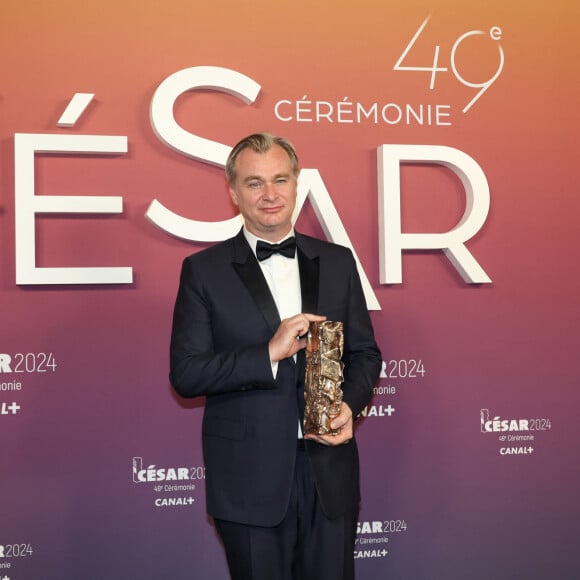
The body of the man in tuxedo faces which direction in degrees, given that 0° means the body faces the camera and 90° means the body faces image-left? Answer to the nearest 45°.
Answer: approximately 0°
